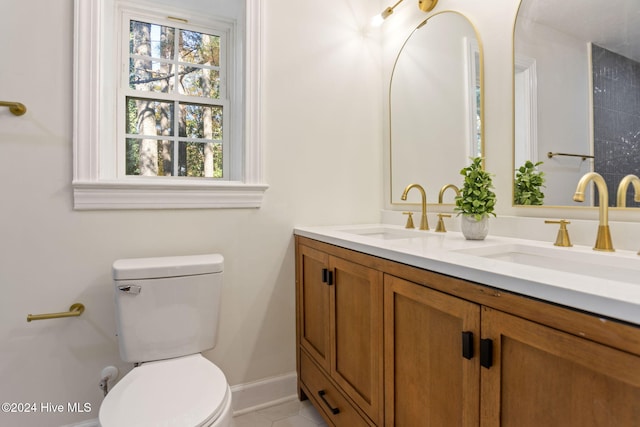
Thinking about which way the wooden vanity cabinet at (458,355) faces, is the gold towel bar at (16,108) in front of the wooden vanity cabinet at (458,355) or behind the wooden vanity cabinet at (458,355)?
in front

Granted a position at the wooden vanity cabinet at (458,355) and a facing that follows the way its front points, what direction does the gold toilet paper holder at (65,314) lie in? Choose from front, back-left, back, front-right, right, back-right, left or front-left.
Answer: front-right

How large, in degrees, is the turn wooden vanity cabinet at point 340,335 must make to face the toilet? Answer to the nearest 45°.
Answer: approximately 45° to its right

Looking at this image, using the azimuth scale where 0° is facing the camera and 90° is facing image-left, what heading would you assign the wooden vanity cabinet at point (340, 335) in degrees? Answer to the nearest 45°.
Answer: approximately 45°

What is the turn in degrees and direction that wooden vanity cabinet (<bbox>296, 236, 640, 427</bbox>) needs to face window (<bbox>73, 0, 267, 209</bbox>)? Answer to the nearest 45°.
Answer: approximately 45° to its right

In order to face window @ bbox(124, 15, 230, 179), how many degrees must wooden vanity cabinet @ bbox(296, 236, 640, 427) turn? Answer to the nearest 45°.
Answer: approximately 45° to its right

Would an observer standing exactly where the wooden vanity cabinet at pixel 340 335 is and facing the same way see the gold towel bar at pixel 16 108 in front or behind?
in front
